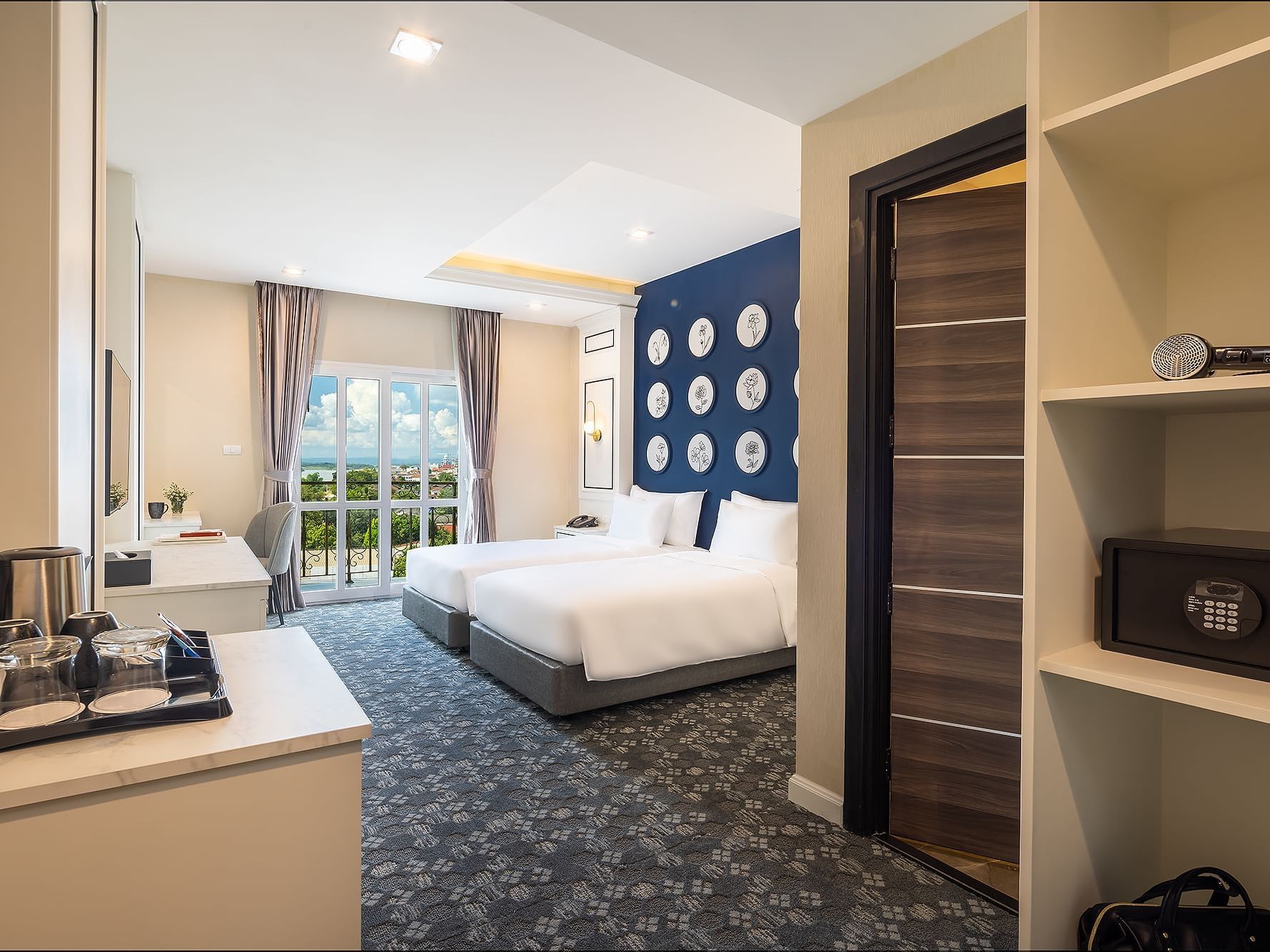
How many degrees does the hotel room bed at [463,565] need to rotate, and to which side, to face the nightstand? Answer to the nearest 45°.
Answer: approximately 180°

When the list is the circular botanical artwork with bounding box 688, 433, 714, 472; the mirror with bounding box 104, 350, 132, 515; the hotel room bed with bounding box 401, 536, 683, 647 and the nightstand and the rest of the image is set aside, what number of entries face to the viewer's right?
1

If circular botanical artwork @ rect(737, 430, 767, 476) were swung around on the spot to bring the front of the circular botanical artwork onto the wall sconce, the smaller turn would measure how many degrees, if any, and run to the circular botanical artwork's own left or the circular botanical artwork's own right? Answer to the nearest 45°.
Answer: approximately 90° to the circular botanical artwork's own right

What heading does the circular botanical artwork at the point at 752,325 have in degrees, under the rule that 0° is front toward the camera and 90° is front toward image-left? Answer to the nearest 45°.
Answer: approximately 45°

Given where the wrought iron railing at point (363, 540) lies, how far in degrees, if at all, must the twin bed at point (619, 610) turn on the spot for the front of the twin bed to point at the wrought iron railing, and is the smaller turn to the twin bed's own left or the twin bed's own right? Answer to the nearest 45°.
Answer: approximately 90° to the twin bed's own right

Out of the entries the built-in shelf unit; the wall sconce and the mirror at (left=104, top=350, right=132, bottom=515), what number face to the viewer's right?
1

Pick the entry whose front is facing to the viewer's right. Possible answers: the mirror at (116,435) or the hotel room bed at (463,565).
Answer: the mirror

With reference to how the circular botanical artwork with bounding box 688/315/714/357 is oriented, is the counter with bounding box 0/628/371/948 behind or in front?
in front

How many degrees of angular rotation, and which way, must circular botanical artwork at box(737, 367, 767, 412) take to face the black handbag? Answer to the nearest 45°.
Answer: approximately 45° to its left

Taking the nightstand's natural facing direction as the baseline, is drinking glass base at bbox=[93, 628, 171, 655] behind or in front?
in front

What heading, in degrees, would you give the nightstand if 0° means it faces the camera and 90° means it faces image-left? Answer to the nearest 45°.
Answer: approximately 45°

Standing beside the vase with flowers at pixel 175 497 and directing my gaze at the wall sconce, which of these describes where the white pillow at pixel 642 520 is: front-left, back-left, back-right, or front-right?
front-right

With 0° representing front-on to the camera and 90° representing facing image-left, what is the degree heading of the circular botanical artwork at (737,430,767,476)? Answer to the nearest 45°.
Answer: approximately 45°

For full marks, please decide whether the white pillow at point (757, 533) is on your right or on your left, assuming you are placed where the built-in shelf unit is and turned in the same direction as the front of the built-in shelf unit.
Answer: on your right

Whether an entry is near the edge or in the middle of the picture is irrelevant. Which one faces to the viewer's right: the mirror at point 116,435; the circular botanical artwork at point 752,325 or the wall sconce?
the mirror

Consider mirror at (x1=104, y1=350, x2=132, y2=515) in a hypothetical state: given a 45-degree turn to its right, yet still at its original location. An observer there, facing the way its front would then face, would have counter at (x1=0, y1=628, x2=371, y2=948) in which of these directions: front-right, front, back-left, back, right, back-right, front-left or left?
front-right

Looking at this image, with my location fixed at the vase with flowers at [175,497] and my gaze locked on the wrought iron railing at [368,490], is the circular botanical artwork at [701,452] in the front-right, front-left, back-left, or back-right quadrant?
front-right

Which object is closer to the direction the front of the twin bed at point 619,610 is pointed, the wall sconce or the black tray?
the black tray
